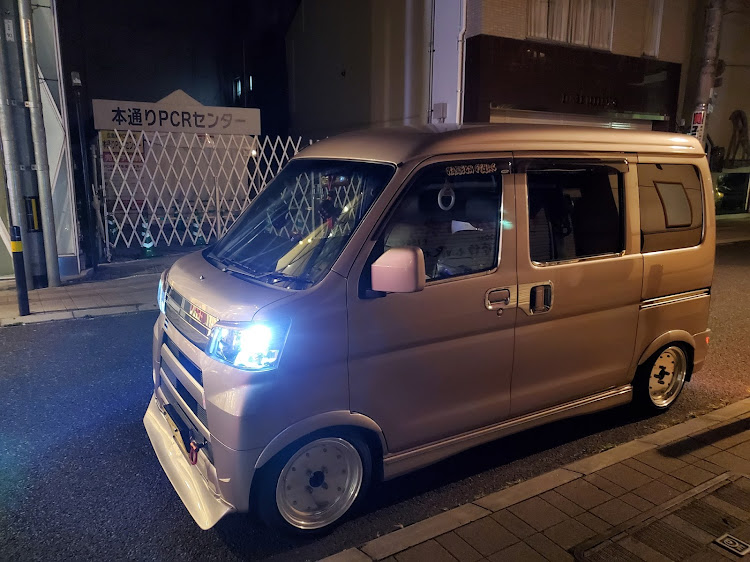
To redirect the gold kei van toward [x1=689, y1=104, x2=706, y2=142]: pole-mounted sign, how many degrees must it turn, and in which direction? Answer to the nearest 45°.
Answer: approximately 180°

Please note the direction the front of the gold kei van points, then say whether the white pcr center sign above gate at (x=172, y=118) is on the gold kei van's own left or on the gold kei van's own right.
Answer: on the gold kei van's own right

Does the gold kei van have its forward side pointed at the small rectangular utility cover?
no

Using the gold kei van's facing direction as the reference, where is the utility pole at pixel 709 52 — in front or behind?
behind

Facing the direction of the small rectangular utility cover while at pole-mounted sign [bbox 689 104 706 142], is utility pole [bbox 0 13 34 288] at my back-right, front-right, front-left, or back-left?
front-right

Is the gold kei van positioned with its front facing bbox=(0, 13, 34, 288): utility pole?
no

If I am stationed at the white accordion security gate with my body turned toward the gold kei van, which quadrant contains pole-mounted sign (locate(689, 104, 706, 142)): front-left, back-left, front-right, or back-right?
front-left

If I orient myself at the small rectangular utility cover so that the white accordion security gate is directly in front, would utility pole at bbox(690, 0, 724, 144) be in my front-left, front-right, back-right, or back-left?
front-right

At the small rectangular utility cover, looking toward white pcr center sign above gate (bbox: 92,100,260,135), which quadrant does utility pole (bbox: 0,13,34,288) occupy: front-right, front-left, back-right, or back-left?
front-left

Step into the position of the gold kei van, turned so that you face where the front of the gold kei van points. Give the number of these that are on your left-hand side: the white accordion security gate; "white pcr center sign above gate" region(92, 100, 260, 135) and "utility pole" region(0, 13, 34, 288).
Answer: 0

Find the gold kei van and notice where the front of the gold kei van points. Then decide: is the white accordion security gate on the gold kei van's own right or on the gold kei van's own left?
on the gold kei van's own right
